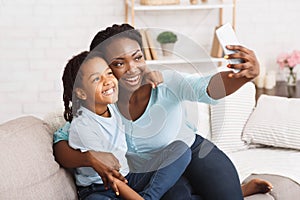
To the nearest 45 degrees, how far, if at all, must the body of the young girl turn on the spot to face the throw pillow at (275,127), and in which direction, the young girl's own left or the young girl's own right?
approximately 90° to the young girl's own left

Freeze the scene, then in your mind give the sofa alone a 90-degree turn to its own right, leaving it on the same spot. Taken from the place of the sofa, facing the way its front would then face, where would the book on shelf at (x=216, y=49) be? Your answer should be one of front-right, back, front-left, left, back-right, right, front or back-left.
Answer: right

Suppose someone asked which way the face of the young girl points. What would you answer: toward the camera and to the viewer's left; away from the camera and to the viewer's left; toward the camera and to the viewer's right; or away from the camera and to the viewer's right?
toward the camera and to the viewer's right

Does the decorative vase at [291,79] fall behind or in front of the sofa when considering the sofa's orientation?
behind

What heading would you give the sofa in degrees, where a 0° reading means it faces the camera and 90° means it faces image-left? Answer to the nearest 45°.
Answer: approximately 0°

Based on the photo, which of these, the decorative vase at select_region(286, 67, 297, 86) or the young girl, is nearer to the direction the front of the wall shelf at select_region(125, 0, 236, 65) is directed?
the young girl

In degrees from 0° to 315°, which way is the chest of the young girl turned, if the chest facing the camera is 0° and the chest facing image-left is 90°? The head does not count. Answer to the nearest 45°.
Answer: approximately 315°

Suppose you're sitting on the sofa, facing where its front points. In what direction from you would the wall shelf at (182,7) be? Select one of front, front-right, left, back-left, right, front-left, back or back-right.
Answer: back

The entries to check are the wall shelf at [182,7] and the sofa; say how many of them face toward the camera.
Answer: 2
